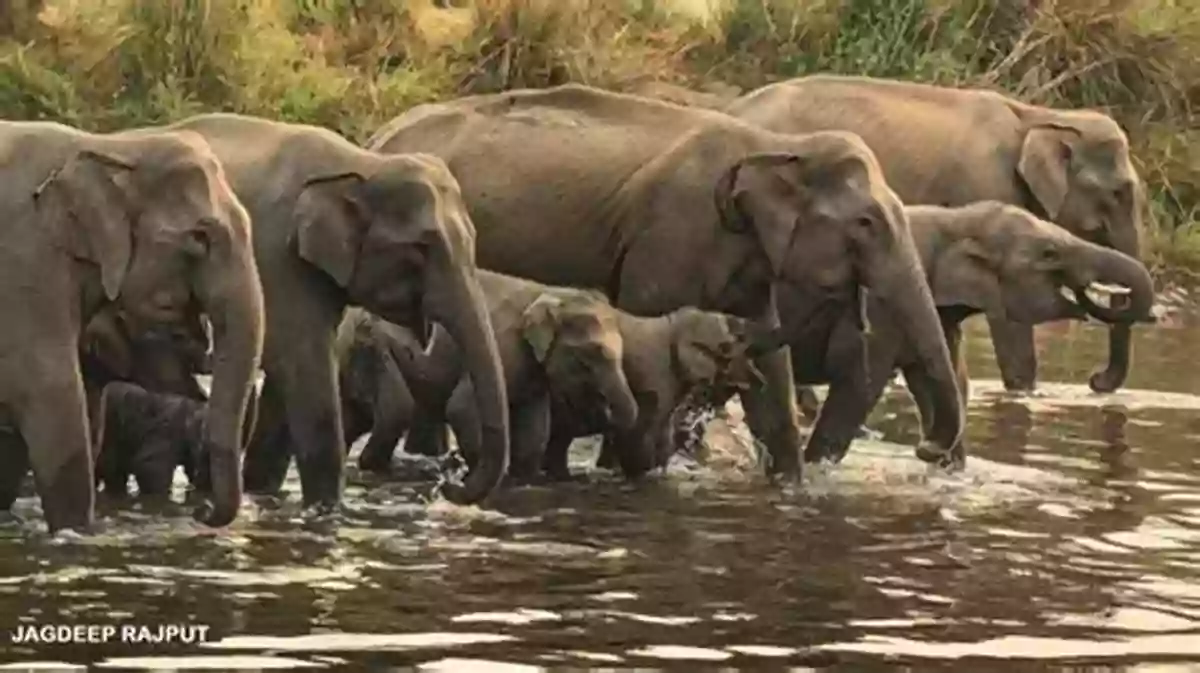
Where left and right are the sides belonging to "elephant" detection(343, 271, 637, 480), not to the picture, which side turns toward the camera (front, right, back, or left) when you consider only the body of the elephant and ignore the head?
right

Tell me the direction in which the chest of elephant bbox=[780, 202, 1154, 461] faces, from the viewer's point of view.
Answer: to the viewer's right

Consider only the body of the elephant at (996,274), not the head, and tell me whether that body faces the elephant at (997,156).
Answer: no

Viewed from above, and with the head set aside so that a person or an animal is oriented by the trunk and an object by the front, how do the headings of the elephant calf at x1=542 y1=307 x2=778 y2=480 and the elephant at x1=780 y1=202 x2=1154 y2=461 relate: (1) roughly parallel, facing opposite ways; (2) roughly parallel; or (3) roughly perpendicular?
roughly parallel

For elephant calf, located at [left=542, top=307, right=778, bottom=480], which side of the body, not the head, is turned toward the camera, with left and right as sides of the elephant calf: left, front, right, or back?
right

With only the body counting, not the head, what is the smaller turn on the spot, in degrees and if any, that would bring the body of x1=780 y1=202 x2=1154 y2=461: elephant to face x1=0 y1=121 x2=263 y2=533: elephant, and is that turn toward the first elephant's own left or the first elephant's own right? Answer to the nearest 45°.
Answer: approximately 135° to the first elephant's own right

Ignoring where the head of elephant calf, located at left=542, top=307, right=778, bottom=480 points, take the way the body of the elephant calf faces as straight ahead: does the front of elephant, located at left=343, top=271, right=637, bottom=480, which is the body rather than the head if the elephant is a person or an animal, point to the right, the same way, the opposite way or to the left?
the same way

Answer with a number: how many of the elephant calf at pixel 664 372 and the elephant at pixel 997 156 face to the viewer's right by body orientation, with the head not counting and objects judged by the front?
2

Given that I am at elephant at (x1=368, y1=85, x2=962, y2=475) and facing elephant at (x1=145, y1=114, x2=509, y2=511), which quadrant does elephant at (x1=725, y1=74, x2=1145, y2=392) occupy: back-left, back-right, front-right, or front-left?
back-right

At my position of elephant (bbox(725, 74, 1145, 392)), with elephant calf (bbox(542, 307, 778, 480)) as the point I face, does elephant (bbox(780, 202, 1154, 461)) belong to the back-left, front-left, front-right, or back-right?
front-left

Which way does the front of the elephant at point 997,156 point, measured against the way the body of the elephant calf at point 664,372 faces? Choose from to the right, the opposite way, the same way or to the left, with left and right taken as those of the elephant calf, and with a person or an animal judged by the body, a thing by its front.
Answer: the same way

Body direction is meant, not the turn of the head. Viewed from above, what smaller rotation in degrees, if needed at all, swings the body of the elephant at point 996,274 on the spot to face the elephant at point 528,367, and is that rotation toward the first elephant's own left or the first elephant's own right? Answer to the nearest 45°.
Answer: approximately 135° to the first elephant's own right

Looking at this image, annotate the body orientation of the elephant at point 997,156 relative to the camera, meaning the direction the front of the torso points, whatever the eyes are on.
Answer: to the viewer's right

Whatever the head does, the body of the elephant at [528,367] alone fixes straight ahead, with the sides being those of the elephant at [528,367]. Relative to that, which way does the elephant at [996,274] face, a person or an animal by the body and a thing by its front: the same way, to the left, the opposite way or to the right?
the same way

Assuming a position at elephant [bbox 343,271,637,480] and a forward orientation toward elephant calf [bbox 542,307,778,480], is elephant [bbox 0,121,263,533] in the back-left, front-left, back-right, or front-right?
back-right

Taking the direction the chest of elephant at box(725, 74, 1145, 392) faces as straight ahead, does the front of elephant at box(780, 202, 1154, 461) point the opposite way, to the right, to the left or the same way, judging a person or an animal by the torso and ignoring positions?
the same way

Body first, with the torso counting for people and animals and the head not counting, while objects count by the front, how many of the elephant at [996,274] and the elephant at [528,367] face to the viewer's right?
2
